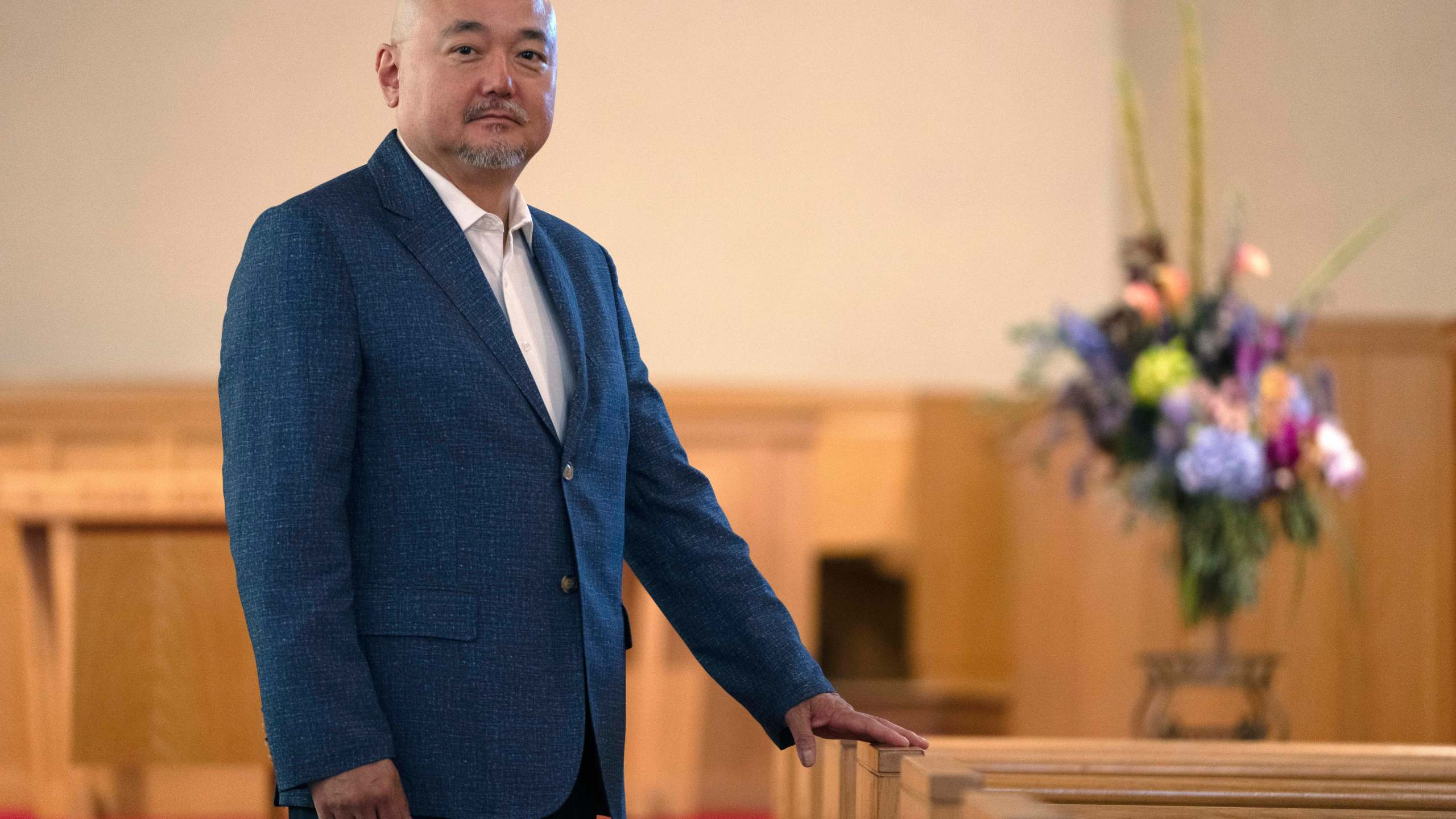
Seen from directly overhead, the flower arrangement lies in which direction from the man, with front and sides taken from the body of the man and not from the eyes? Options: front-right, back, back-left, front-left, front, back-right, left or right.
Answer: left

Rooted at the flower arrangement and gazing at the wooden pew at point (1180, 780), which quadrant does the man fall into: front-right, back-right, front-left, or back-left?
front-right

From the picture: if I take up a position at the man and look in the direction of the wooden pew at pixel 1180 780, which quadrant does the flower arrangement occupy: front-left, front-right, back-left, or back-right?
front-left

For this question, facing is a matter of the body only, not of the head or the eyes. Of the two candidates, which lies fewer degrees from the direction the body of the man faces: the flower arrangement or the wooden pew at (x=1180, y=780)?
the wooden pew

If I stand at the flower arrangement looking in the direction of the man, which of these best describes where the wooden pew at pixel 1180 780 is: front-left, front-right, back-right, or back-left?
front-left

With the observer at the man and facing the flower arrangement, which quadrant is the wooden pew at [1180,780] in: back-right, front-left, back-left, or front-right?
front-right

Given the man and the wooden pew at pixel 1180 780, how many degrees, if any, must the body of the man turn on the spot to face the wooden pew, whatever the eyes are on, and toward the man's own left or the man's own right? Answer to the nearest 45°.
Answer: approximately 45° to the man's own left
